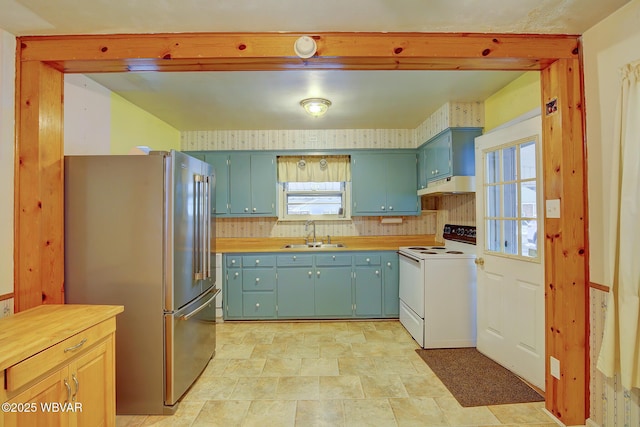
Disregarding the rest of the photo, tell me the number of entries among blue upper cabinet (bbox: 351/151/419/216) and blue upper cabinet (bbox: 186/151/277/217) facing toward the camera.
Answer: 2

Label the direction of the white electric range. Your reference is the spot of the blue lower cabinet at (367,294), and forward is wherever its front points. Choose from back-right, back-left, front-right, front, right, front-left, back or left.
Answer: front-left

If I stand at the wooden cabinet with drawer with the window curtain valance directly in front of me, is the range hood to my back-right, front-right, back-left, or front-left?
front-right

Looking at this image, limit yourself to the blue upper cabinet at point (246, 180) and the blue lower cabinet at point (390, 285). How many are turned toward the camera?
2

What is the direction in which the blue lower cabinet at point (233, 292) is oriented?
toward the camera

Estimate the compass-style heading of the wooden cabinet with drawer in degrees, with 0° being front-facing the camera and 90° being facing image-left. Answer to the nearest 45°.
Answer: approximately 315°

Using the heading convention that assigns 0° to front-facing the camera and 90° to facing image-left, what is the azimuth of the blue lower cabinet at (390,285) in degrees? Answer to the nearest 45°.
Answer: approximately 0°

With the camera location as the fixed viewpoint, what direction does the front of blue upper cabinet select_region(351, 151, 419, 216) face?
facing the viewer

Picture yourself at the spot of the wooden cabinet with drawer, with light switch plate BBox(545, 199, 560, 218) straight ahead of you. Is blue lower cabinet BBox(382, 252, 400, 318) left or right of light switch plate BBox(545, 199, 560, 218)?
left
